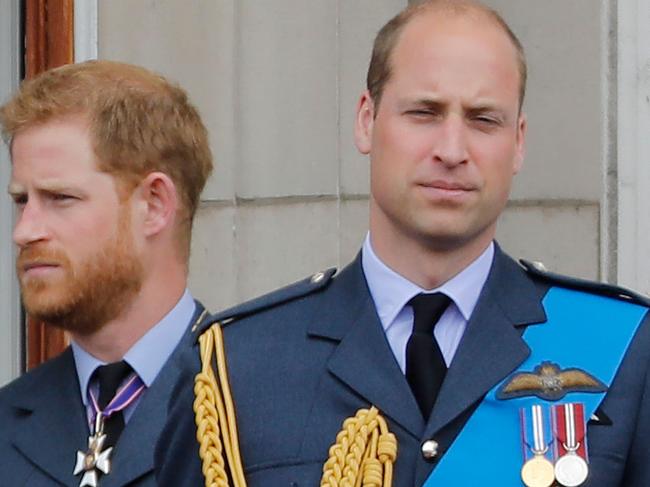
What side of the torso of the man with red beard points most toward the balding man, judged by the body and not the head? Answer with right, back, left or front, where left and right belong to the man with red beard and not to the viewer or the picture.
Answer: left

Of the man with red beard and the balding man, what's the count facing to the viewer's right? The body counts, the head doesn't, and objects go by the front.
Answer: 0

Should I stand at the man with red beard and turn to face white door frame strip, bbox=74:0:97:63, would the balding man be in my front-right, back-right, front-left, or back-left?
back-right

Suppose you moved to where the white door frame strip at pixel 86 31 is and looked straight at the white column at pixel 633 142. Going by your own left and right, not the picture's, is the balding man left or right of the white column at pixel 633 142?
right

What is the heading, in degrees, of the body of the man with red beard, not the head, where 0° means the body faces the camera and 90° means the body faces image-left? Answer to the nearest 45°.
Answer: approximately 45°

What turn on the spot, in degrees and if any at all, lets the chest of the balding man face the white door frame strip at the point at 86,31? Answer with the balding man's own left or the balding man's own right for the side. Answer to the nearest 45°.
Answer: approximately 180°

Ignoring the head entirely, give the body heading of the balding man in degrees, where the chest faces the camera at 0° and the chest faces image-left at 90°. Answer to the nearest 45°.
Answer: approximately 0°

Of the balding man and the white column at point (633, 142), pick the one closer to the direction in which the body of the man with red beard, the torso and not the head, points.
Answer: the balding man

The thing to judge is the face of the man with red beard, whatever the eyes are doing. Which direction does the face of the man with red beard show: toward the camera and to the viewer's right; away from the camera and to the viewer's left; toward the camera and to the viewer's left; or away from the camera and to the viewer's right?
toward the camera and to the viewer's left
